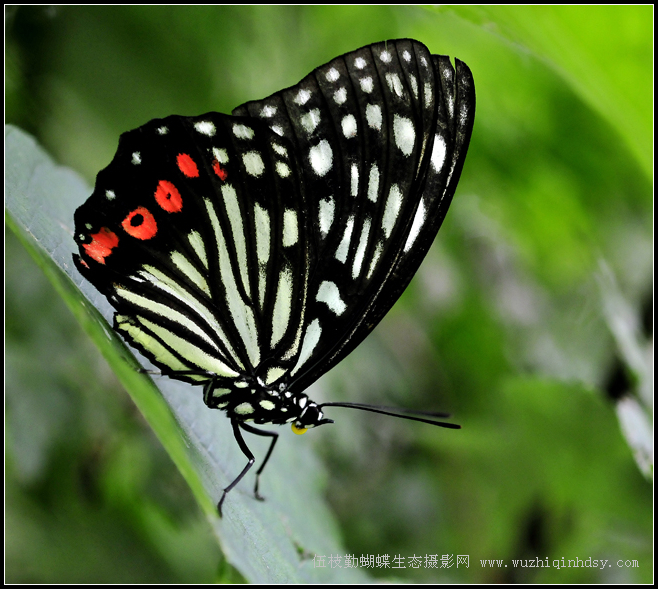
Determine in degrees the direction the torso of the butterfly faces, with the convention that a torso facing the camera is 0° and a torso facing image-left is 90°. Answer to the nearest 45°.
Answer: approximately 270°
